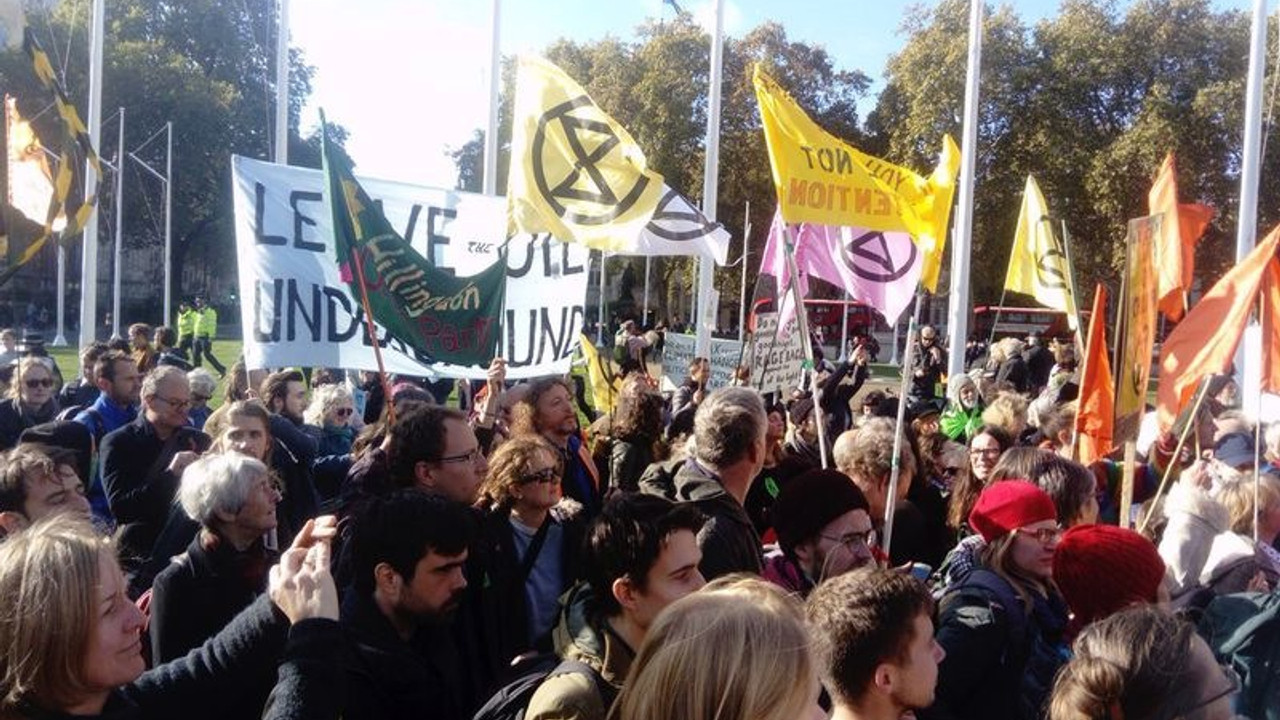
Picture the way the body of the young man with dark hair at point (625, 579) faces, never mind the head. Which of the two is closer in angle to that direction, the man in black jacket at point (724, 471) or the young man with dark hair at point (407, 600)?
the man in black jacket

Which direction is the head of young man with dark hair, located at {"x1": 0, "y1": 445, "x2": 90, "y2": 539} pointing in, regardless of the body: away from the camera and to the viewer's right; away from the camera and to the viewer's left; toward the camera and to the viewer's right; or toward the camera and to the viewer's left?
toward the camera and to the viewer's right

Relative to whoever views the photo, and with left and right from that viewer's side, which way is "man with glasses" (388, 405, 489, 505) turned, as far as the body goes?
facing to the right of the viewer

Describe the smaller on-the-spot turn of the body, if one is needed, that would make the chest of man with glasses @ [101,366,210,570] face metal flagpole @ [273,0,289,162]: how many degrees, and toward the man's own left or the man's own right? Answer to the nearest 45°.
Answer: approximately 135° to the man's own left

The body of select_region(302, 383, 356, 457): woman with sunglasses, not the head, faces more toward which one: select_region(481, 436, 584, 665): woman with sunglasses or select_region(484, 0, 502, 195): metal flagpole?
the woman with sunglasses

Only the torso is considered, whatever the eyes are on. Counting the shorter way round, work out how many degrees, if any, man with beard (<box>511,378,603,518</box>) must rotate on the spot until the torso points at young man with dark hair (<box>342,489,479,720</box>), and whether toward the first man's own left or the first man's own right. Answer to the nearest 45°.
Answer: approximately 45° to the first man's own right

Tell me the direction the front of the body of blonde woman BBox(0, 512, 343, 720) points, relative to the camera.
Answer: to the viewer's right

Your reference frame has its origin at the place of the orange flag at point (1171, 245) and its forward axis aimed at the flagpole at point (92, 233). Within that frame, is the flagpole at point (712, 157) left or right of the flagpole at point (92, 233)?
right

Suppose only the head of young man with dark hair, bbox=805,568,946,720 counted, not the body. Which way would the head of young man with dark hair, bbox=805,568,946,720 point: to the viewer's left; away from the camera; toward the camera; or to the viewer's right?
to the viewer's right

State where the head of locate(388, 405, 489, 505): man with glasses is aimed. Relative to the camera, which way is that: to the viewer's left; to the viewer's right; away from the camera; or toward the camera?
to the viewer's right

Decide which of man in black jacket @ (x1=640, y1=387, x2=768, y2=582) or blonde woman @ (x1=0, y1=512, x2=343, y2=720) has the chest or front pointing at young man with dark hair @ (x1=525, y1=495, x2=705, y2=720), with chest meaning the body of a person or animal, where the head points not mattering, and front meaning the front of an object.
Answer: the blonde woman

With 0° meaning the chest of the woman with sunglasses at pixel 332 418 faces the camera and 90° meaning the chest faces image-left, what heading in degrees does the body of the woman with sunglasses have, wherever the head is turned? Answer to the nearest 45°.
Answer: approximately 315°

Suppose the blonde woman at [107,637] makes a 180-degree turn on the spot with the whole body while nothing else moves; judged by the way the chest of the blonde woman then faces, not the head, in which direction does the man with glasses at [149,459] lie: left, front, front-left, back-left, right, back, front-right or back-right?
right

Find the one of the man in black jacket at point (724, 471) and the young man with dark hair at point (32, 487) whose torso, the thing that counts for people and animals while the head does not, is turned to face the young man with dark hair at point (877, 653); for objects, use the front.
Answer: the young man with dark hair at point (32, 487)

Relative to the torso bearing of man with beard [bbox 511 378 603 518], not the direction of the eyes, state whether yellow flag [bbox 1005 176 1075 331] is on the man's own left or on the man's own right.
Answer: on the man's own left

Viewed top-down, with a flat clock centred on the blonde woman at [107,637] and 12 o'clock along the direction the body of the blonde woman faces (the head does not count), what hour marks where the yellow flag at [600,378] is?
The yellow flag is roughly at 10 o'clock from the blonde woman.
